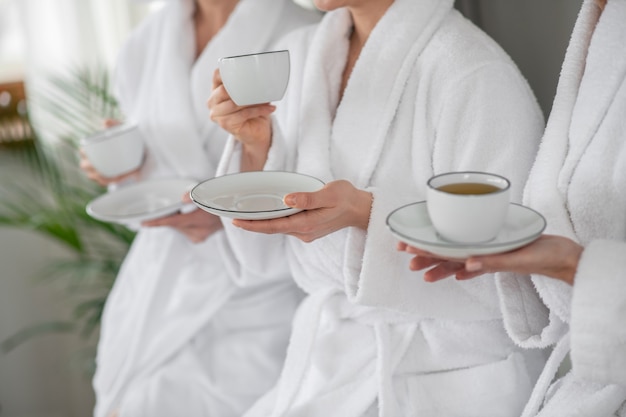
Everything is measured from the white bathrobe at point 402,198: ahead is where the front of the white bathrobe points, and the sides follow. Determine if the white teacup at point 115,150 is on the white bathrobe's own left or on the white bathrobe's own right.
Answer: on the white bathrobe's own right

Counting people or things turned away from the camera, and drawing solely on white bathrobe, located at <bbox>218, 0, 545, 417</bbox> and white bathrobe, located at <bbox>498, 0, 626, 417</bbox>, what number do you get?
0

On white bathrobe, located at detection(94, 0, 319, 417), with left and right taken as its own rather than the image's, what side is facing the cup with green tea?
left

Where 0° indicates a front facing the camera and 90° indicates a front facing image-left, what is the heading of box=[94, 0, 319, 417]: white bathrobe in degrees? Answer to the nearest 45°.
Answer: approximately 45°

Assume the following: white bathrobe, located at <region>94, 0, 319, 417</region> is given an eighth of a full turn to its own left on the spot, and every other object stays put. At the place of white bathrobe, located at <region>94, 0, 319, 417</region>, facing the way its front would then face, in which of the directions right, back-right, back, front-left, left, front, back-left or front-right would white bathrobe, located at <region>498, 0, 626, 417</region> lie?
front-left

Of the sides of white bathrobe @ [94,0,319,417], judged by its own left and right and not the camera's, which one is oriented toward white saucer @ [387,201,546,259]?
left

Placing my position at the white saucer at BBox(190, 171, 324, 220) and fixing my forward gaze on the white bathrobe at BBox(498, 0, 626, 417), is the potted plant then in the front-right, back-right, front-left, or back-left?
back-left

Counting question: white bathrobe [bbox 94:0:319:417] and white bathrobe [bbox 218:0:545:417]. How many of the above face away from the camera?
0

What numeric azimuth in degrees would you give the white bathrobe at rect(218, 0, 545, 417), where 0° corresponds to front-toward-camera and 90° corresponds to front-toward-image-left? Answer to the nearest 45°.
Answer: approximately 45°
